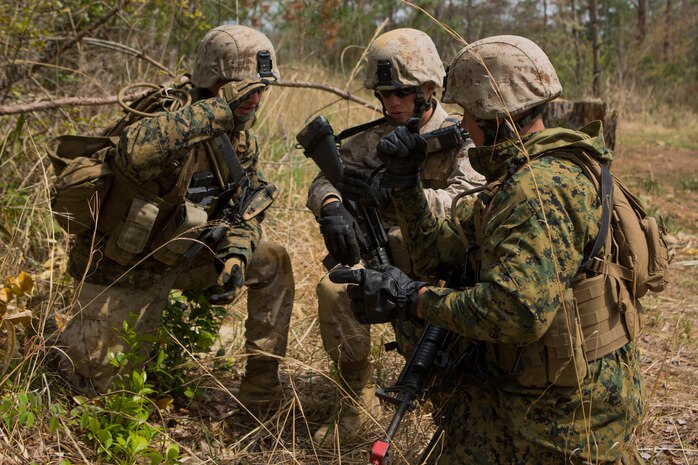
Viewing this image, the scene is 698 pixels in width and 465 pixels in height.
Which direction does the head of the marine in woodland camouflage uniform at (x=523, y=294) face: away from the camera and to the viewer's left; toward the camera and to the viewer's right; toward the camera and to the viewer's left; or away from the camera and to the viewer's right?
away from the camera and to the viewer's left

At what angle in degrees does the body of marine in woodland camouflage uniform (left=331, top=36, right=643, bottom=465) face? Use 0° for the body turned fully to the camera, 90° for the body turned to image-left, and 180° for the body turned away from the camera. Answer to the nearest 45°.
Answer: approximately 90°

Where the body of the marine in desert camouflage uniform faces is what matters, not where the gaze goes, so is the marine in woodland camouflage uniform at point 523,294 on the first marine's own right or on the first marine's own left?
on the first marine's own left

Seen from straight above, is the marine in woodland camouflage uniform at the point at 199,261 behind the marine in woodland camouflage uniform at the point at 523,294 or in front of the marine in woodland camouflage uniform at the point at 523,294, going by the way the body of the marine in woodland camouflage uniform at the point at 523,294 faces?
in front

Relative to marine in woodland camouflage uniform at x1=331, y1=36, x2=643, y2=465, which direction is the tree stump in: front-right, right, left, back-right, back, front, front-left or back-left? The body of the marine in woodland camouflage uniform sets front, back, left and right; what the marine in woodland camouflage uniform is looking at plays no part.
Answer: right

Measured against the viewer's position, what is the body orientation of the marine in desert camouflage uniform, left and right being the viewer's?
facing the viewer and to the left of the viewer

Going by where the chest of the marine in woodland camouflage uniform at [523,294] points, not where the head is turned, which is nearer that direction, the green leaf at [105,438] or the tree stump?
the green leaf

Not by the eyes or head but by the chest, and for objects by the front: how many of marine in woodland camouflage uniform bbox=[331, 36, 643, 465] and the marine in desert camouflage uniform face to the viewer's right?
0

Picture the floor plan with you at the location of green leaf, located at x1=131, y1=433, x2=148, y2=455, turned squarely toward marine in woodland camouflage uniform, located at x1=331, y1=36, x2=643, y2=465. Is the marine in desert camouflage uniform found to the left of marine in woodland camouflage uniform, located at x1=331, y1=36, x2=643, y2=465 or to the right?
left

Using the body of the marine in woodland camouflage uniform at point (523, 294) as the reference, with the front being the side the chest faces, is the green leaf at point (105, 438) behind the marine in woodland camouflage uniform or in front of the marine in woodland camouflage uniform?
in front
